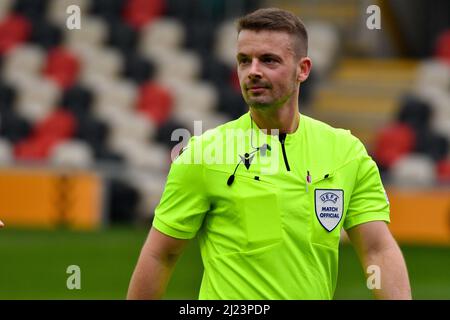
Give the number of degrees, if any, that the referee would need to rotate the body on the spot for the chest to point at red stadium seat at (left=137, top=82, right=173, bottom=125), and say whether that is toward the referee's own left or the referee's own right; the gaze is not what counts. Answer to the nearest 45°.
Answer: approximately 180°

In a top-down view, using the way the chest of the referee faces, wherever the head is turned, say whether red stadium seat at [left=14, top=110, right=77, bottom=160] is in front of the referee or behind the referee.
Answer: behind

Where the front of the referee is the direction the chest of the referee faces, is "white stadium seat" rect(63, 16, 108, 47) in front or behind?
behind

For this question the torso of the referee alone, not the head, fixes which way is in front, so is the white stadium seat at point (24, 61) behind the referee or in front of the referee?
behind

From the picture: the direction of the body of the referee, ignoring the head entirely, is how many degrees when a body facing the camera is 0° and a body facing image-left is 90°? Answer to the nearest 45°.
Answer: approximately 0°

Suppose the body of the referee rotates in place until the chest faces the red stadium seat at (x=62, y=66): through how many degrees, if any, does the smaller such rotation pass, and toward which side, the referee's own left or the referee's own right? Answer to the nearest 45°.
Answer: approximately 180°

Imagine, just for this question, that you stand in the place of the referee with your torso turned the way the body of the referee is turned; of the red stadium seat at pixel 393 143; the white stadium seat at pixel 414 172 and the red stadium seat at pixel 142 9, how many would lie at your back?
3

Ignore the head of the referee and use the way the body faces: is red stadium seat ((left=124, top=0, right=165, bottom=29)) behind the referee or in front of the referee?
behind

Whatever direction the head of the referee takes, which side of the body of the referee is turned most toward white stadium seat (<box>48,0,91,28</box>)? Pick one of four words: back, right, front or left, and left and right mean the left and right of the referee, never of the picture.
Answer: back

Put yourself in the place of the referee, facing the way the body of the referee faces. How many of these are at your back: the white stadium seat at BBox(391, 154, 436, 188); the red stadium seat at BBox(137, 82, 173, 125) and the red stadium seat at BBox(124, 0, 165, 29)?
3

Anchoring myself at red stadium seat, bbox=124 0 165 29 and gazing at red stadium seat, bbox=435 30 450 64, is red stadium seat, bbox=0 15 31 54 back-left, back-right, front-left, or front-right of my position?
back-right
